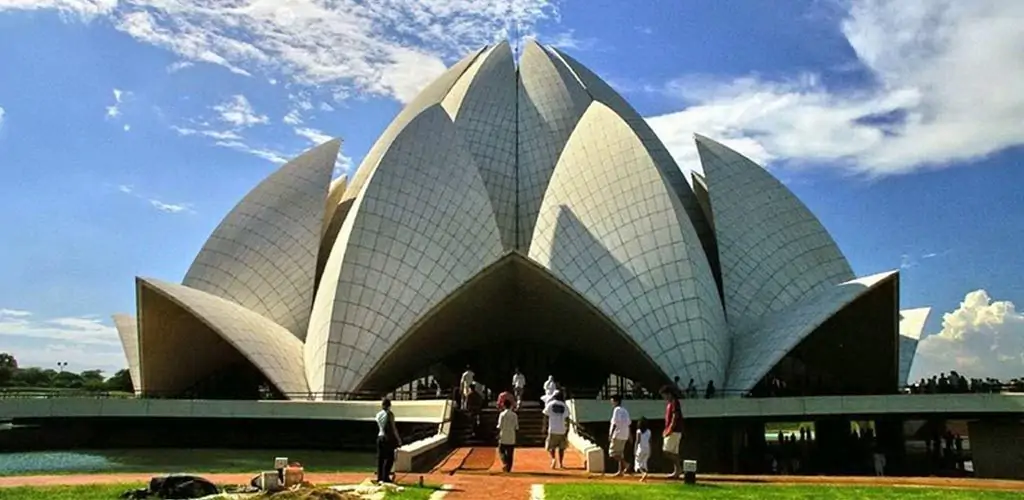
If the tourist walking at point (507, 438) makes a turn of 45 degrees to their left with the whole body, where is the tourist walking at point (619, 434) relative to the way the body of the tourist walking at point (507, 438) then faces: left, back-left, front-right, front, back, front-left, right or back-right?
back-right

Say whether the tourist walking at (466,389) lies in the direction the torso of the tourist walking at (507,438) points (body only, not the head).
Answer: yes

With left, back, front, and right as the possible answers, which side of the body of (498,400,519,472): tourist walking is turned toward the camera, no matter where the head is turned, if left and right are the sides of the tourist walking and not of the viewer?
back

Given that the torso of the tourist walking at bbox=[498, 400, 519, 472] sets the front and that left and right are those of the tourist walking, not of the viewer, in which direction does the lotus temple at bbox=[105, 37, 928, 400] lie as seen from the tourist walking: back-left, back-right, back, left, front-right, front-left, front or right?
front
